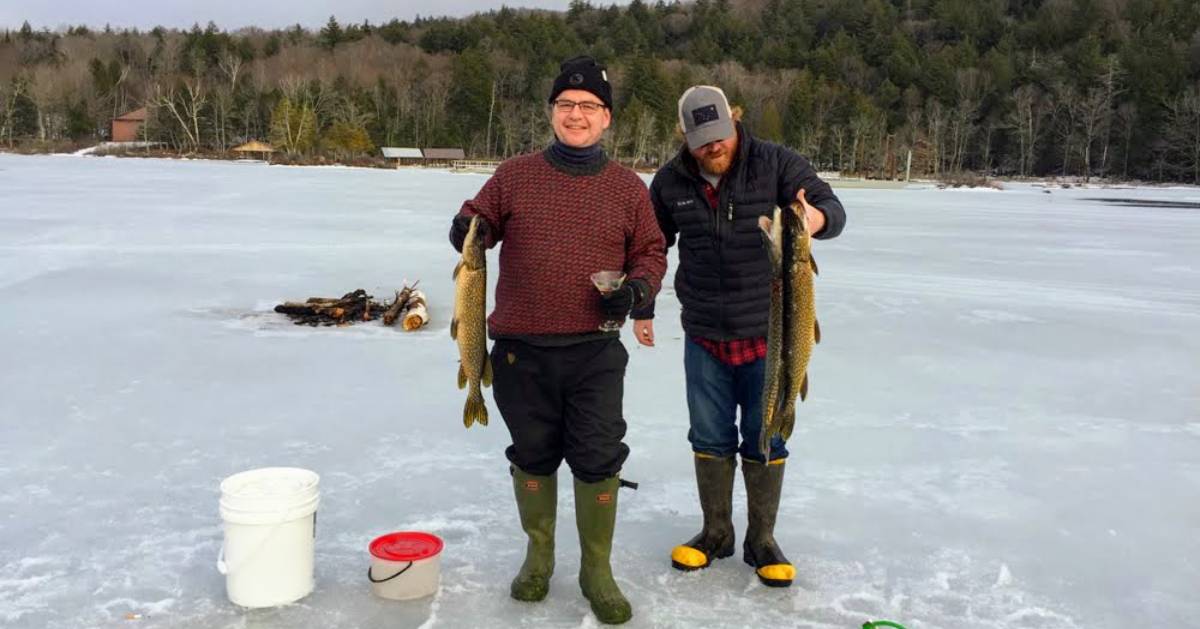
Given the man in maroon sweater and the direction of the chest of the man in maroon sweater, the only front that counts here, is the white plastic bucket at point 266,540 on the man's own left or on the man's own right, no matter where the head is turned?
on the man's own right

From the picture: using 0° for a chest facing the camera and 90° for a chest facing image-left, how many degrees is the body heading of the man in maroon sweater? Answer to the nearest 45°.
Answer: approximately 0°

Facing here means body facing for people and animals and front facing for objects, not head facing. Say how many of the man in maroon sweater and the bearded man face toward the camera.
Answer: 2

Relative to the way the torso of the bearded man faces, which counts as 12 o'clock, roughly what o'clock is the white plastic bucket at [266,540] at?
The white plastic bucket is roughly at 2 o'clock from the bearded man.

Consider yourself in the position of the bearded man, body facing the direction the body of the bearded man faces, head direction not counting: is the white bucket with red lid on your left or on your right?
on your right

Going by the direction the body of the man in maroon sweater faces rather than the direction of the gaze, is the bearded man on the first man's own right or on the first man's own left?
on the first man's own left

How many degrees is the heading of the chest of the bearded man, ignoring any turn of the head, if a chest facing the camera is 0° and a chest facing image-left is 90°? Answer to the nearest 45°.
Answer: approximately 0°
